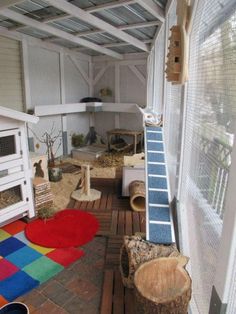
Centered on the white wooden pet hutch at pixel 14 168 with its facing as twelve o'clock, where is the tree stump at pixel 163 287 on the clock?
The tree stump is roughly at 1 o'clock from the white wooden pet hutch.

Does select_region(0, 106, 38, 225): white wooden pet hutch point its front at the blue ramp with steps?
yes

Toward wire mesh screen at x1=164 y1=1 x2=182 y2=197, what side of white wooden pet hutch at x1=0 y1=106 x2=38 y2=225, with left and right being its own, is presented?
front

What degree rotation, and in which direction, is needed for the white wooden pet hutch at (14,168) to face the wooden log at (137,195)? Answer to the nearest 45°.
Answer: approximately 45° to its left

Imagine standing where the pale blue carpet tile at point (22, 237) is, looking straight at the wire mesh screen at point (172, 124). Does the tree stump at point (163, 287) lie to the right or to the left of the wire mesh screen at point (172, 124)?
right

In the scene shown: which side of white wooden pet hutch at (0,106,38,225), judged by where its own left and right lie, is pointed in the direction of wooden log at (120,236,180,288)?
front

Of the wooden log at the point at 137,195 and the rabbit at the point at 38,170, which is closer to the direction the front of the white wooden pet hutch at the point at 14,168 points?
the wooden log

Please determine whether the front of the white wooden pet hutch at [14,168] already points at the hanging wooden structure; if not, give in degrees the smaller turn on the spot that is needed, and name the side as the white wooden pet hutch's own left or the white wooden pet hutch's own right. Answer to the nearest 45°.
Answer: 0° — it already faces it
